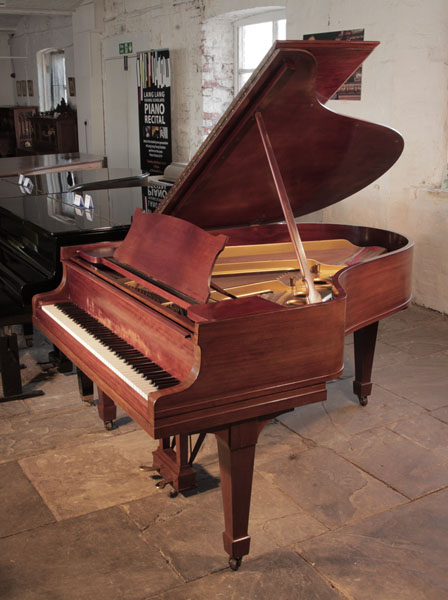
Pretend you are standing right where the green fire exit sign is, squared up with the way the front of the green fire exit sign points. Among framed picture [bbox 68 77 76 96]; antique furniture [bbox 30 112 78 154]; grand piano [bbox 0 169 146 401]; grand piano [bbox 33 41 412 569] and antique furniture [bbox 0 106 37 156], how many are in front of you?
2

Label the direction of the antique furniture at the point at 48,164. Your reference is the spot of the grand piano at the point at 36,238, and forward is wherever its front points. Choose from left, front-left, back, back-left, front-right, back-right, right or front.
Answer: back-right

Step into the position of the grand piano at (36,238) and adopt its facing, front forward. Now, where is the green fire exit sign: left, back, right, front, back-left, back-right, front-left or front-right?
back-right

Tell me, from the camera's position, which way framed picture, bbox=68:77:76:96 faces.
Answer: facing the viewer

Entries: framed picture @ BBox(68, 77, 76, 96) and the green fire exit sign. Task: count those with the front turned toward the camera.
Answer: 2

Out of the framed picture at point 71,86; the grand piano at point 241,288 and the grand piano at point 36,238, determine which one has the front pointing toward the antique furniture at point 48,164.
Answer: the framed picture

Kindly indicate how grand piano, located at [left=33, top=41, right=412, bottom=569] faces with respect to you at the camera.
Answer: facing the viewer and to the left of the viewer

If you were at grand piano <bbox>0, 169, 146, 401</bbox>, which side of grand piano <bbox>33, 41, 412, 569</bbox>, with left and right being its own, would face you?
right

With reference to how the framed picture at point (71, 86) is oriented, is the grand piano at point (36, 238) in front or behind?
in front

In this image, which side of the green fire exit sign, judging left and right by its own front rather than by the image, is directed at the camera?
front

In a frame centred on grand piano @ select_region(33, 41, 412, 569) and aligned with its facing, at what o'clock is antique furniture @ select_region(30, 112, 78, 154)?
The antique furniture is roughly at 4 o'clock from the grand piano.

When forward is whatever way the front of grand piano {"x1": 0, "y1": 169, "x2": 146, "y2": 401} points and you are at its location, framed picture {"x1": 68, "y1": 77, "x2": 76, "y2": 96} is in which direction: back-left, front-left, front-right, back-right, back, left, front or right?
back-right
